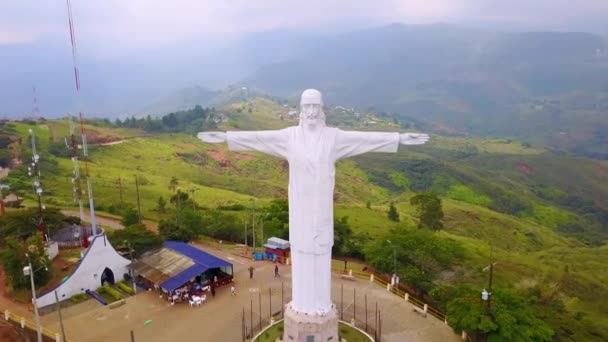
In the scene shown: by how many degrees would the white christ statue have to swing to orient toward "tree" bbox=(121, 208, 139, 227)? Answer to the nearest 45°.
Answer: approximately 135° to its right

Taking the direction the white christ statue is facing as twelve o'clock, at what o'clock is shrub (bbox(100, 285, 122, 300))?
The shrub is roughly at 4 o'clock from the white christ statue.

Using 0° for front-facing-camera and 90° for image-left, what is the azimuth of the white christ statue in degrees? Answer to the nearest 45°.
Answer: approximately 0°

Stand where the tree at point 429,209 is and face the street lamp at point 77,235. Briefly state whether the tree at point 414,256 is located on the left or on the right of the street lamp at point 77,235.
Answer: left

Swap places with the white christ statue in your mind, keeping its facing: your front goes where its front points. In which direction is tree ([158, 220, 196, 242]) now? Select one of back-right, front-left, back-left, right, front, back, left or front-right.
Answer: back-right

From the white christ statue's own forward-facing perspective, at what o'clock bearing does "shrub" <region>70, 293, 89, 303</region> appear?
The shrub is roughly at 4 o'clock from the white christ statue.

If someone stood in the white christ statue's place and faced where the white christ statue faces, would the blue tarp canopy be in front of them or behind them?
behind

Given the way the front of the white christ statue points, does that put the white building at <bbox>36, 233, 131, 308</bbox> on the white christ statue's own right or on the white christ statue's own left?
on the white christ statue's own right
